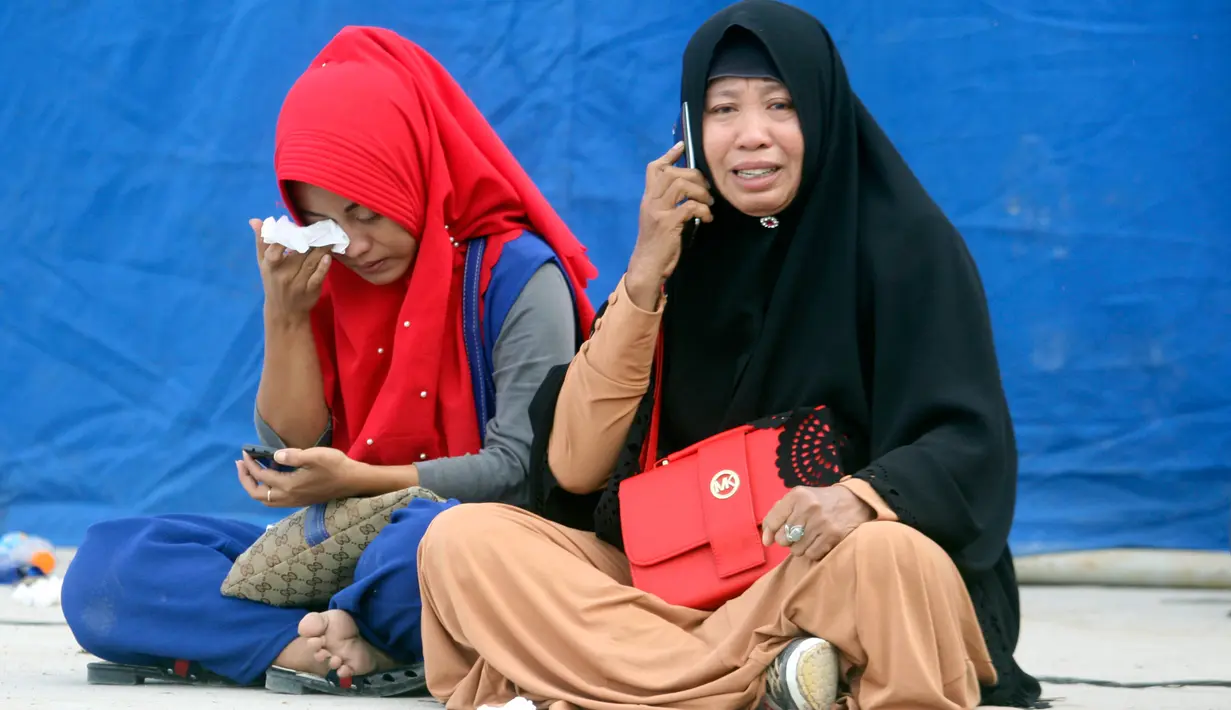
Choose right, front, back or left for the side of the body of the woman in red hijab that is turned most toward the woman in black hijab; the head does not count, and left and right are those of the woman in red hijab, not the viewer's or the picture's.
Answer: left

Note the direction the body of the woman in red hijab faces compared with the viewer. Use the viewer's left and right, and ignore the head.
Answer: facing the viewer and to the left of the viewer
